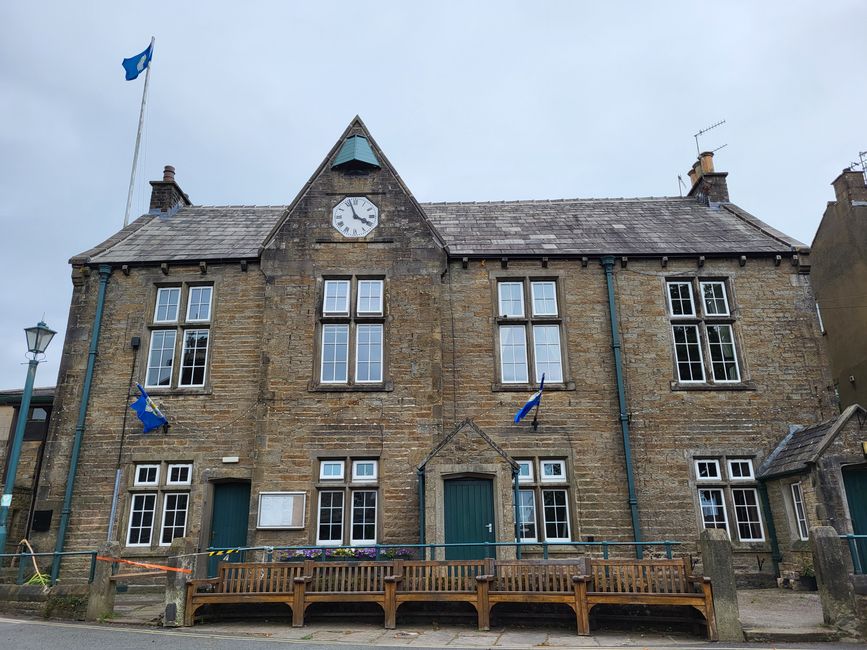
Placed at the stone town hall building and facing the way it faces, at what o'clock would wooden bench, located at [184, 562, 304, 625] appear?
The wooden bench is roughly at 1 o'clock from the stone town hall building.

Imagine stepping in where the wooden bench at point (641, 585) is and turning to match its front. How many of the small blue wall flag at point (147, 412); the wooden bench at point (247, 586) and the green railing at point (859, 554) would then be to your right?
2

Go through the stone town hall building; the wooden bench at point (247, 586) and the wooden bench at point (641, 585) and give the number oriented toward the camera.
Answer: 3

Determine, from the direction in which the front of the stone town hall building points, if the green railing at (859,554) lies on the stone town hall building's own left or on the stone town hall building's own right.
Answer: on the stone town hall building's own left

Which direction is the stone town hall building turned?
toward the camera

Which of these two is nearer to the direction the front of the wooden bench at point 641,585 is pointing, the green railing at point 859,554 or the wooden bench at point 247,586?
the wooden bench

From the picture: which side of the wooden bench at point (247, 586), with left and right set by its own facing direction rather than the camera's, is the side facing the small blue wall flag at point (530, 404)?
left

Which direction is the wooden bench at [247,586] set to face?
toward the camera
